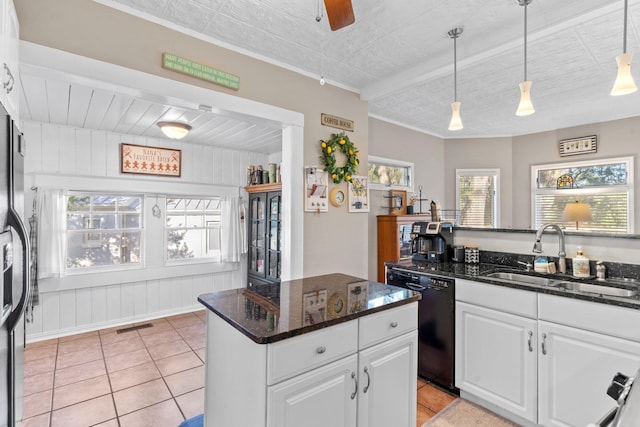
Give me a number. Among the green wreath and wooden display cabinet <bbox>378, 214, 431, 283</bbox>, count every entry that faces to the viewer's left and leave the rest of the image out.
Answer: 0

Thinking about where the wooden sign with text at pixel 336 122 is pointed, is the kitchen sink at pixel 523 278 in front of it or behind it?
in front

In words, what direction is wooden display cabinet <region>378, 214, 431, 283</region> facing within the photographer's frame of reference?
facing the viewer and to the right of the viewer

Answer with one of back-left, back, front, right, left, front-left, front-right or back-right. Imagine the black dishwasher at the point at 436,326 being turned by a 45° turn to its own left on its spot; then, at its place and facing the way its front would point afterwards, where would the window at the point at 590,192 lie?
back-left

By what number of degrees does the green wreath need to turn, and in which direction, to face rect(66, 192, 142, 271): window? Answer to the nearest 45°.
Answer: approximately 135° to its right

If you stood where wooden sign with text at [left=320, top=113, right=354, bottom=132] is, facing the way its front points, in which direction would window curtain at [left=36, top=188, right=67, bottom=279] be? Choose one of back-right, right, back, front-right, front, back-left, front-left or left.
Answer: back-right
